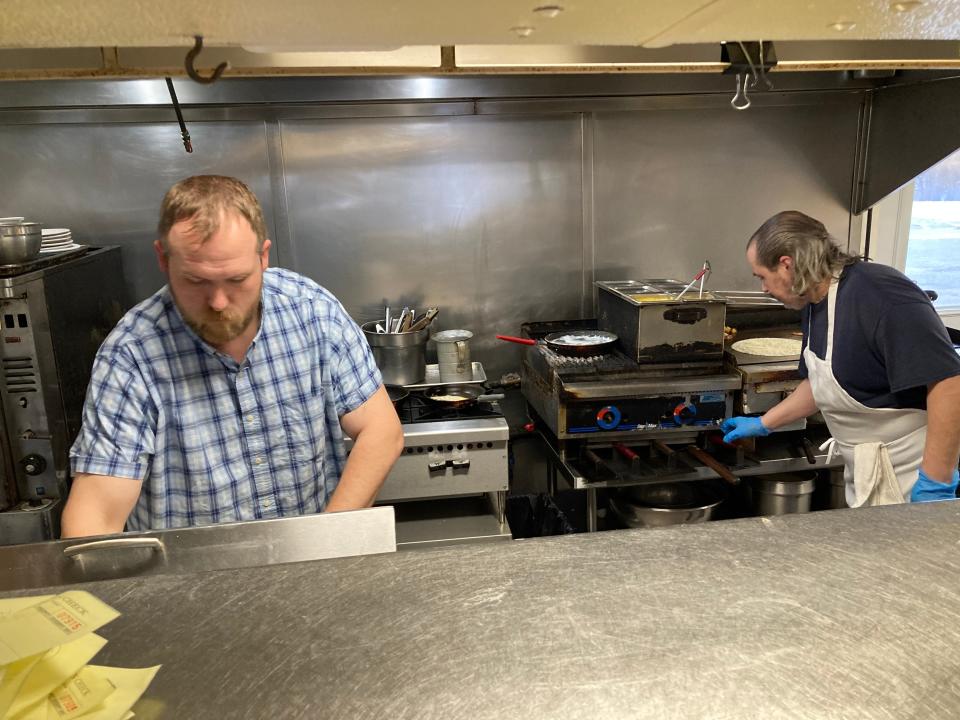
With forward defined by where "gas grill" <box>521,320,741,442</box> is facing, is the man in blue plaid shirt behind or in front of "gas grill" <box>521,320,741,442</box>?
in front

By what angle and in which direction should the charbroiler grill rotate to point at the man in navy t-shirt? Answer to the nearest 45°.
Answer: approximately 45° to its left

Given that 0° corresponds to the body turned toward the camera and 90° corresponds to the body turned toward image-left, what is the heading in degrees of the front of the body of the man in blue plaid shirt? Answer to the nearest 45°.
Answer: approximately 0°

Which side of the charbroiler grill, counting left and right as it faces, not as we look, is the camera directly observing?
front

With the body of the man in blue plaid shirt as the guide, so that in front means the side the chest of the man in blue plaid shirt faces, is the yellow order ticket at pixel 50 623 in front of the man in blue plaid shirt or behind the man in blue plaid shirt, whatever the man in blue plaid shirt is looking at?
in front

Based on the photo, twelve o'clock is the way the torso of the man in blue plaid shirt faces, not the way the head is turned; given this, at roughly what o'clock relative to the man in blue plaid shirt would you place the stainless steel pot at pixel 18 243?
The stainless steel pot is roughly at 5 o'clock from the man in blue plaid shirt.

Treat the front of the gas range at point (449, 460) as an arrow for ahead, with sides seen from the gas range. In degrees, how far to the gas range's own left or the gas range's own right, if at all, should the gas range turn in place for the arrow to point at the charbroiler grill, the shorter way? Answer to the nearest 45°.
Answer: approximately 90° to the gas range's own left

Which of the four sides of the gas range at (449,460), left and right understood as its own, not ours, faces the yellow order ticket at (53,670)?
front

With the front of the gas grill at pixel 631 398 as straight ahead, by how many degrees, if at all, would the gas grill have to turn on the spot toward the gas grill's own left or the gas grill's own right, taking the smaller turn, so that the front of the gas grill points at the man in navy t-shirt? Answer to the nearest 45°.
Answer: approximately 45° to the gas grill's own left

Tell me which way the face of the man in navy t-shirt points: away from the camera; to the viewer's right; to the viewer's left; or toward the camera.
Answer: to the viewer's left

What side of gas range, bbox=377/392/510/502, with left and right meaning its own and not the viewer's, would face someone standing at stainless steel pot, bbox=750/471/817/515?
left

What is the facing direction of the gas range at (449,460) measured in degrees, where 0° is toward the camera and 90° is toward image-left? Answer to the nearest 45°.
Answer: approximately 0°

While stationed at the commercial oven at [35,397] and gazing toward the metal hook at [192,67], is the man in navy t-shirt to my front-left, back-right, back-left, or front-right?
front-left

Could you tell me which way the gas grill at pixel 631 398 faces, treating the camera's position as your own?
facing the viewer
